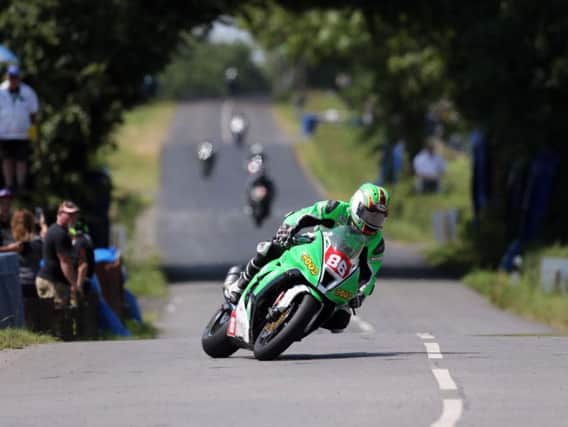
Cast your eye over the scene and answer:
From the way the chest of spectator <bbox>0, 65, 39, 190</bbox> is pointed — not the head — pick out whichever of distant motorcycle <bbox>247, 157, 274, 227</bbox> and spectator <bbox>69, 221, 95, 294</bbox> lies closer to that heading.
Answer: the spectator

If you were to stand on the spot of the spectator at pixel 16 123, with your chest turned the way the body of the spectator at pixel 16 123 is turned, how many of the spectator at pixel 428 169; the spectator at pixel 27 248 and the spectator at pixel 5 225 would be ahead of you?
2

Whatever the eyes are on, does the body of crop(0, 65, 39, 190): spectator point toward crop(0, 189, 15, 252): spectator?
yes

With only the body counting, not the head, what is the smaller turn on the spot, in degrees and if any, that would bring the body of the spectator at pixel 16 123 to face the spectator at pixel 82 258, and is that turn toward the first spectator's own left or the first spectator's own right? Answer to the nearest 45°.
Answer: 0° — they already face them

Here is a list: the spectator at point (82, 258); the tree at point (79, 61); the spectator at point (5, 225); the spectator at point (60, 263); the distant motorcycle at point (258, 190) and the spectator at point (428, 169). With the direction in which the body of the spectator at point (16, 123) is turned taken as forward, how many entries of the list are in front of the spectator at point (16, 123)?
3

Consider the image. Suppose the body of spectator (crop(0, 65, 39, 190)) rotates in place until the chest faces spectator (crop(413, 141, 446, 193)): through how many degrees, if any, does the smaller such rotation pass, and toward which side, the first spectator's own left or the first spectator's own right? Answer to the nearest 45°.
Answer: approximately 135° to the first spectator's own left

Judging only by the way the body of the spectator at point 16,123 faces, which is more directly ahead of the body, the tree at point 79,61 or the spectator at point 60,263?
the spectator

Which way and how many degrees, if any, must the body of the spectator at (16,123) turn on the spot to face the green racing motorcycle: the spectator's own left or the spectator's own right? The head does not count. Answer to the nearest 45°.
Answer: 0° — they already face it

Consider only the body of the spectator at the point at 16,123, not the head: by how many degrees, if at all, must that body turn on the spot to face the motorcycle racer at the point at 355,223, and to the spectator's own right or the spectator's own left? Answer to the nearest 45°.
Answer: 0° — they already face them

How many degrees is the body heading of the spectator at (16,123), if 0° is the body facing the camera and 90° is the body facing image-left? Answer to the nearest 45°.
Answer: approximately 0°

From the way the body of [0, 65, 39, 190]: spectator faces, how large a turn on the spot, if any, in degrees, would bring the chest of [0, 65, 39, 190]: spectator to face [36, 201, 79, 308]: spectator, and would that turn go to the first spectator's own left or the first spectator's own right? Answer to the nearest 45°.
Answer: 0° — they already face them

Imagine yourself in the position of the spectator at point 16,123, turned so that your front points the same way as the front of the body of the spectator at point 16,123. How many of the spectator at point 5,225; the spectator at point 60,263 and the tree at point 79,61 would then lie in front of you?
2
